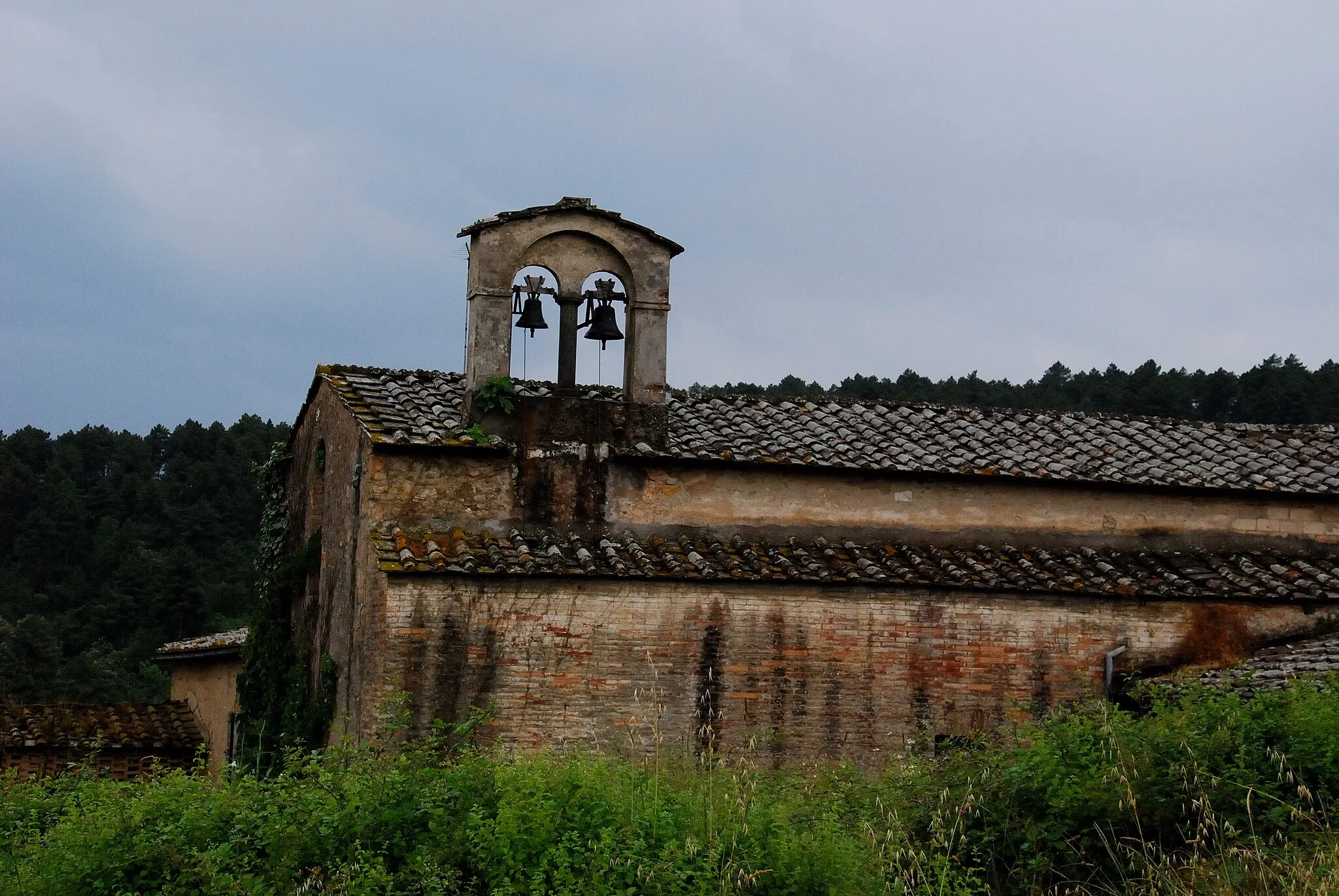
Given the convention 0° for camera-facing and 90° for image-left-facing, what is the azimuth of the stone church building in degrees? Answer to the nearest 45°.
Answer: approximately 90°
